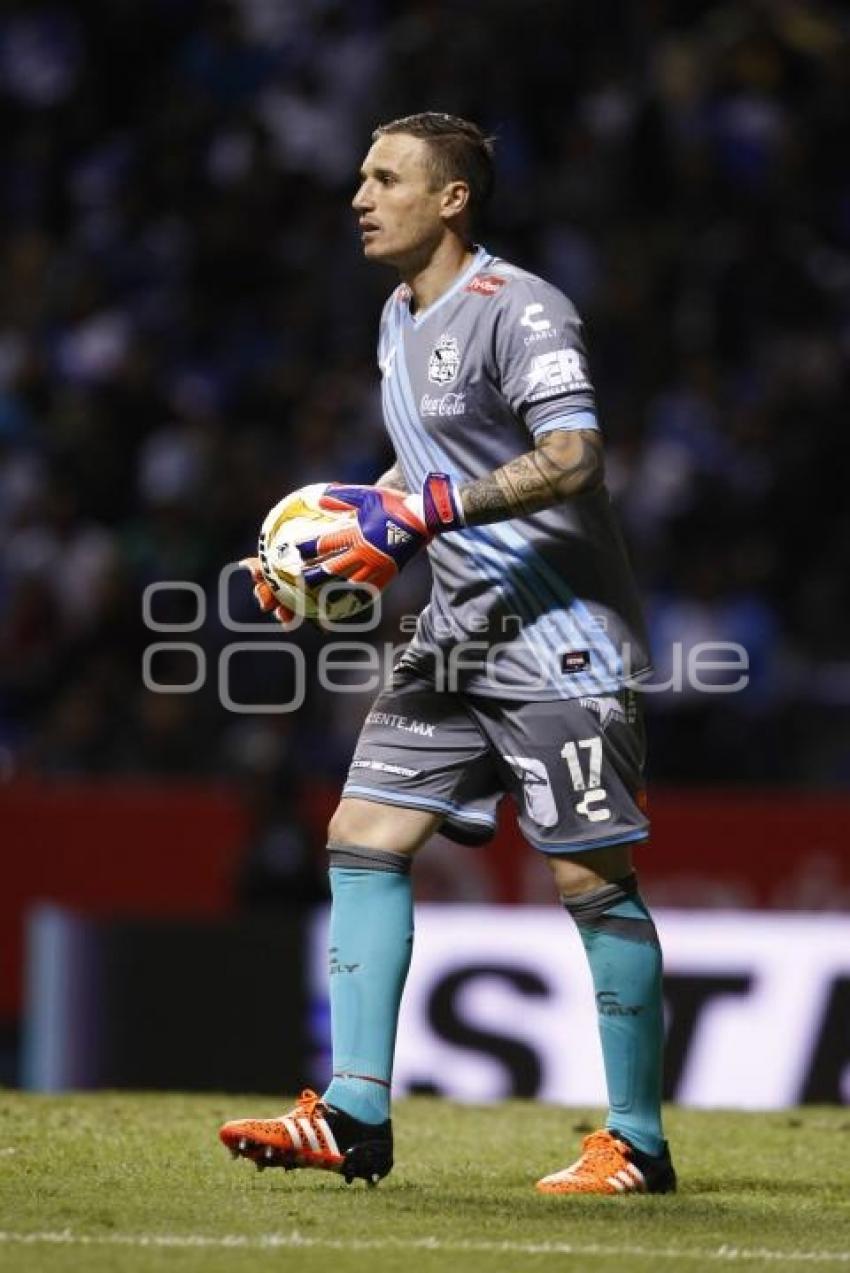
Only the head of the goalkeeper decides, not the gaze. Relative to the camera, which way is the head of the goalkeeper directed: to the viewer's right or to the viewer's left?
to the viewer's left

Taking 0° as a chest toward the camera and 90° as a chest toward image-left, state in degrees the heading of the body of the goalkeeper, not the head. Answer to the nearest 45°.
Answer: approximately 45°
